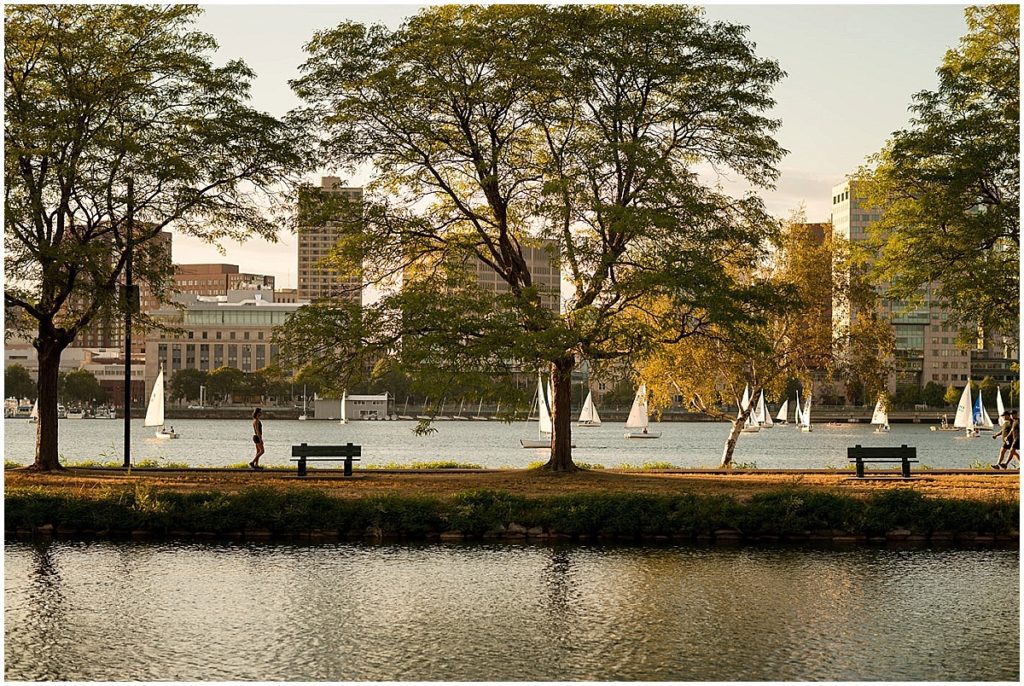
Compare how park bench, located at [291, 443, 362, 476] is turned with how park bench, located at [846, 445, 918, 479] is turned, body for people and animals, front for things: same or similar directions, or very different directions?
same or similar directions

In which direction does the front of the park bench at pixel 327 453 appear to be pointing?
away from the camera

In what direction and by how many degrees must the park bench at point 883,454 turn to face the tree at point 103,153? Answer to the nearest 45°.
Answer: approximately 90° to its left

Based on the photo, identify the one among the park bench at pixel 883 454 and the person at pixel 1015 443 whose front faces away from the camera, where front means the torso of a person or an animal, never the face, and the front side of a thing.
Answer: the park bench

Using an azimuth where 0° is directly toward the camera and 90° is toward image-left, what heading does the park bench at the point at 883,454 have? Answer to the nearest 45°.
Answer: approximately 180°

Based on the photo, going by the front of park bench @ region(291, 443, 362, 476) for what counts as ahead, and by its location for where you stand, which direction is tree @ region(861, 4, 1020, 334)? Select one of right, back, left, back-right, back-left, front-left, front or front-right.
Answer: right

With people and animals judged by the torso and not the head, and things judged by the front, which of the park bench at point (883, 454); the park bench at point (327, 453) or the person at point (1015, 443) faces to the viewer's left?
the person

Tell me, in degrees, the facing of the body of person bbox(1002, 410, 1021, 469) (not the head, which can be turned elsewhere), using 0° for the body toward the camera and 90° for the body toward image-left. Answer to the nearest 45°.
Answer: approximately 90°

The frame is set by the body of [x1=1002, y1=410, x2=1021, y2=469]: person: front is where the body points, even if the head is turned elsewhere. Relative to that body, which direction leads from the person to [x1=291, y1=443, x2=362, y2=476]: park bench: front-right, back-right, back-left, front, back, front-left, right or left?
front-left

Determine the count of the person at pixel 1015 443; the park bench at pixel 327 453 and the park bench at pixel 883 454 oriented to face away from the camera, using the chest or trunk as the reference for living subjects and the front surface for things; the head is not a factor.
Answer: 2

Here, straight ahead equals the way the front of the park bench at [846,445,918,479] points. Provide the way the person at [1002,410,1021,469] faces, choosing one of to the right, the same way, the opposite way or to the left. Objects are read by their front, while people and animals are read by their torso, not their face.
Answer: to the left
